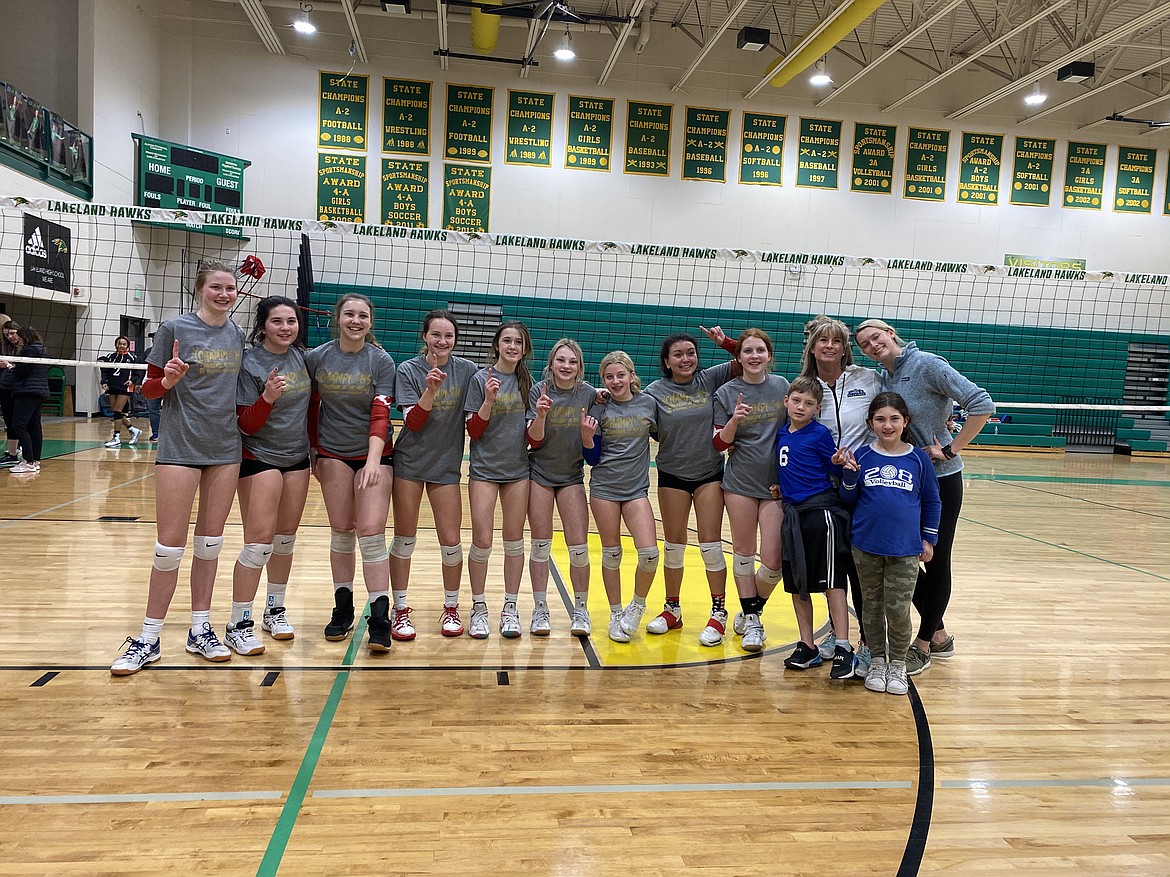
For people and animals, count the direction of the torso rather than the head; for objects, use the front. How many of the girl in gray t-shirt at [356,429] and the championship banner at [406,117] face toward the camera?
2

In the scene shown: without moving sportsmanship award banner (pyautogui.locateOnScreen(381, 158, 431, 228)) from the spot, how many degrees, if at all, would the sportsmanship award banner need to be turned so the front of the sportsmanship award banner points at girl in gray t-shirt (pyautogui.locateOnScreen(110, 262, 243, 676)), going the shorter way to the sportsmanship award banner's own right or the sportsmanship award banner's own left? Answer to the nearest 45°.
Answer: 0° — it already faces them

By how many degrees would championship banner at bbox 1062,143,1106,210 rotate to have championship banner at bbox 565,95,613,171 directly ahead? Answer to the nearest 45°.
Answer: approximately 45° to its right

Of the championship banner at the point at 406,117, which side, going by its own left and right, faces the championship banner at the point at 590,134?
left

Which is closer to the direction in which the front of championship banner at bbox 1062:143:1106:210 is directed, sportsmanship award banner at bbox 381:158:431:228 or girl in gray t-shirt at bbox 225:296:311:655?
the girl in gray t-shirt

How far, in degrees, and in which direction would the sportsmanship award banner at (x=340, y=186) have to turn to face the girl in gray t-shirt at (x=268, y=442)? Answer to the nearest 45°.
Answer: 0° — it already faces them

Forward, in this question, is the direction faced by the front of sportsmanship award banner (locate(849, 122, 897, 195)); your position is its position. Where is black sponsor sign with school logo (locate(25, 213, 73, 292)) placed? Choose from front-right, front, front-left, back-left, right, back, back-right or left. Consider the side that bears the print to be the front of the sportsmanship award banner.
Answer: front-right

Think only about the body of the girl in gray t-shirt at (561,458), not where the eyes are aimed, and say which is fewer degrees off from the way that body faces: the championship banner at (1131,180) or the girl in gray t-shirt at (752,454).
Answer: the girl in gray t-shirt

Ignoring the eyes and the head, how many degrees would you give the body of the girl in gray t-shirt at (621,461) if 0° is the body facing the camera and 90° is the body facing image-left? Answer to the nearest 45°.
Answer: approximately 0°
